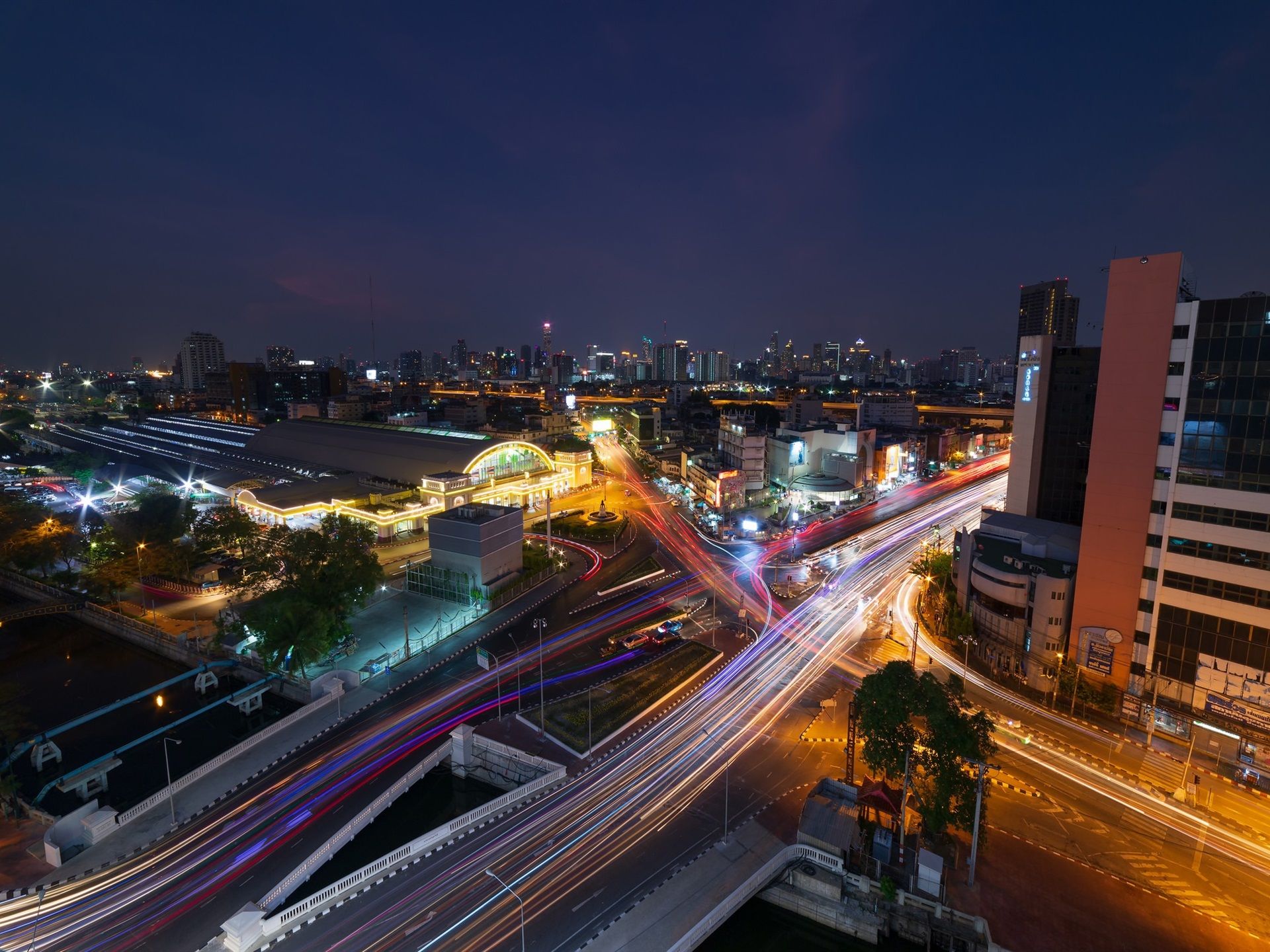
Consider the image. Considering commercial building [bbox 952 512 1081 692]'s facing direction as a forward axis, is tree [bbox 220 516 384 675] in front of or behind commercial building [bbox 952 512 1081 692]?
in front

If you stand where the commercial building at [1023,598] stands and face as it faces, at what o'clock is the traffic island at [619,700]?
The traffic island is roughly at 12 o'clock from the commercial building.

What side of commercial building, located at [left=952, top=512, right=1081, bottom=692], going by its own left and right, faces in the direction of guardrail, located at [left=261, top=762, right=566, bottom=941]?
front

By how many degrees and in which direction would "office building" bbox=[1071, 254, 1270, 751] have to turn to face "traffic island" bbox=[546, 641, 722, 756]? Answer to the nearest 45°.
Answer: approximately 45° to its right

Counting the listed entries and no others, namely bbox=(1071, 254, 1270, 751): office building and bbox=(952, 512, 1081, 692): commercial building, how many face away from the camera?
0

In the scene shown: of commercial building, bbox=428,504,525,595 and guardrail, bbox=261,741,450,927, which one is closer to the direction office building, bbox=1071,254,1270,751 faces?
the guardrail

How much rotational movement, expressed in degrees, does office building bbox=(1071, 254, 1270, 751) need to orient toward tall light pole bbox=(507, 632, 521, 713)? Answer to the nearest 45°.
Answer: approximately 45° to its right

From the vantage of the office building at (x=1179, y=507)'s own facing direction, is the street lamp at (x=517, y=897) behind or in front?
in front

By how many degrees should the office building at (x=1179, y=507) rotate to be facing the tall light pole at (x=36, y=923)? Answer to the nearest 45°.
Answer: approximately 45° to its right

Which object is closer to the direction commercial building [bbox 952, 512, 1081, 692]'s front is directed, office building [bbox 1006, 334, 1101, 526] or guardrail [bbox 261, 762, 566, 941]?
the guardrail
